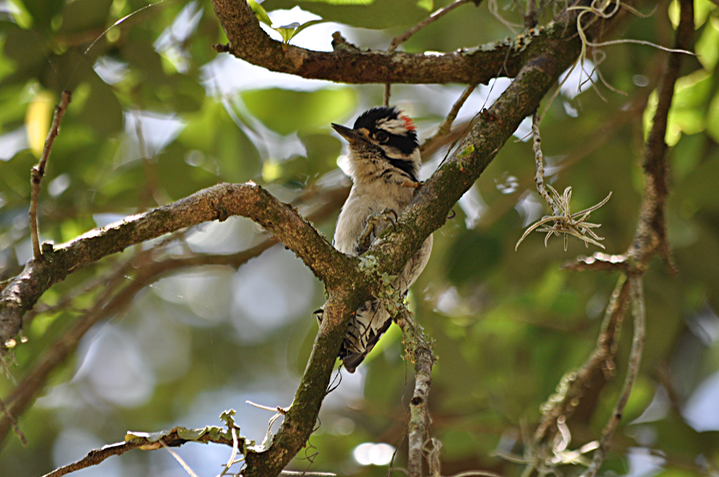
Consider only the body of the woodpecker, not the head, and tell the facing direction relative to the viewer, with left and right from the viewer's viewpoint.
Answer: facing the viewer and to the left of the viewer

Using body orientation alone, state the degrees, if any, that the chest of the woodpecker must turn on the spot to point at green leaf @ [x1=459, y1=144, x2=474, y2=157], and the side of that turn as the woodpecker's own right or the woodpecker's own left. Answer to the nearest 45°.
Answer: approximately 45° to the woodpecker's own left
